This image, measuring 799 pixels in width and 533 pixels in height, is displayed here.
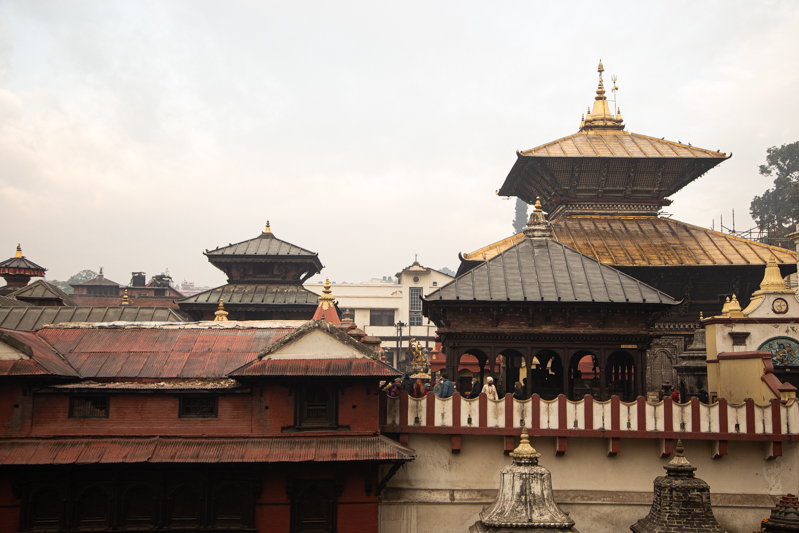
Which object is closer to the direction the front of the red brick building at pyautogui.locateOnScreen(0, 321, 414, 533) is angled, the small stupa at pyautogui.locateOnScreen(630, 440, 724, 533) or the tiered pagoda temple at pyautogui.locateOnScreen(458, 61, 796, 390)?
the small stupa

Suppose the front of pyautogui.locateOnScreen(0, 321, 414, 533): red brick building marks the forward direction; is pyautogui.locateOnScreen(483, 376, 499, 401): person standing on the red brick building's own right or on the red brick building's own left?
on the red brick building's own left

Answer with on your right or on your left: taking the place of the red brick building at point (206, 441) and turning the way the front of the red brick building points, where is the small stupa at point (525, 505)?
on your left

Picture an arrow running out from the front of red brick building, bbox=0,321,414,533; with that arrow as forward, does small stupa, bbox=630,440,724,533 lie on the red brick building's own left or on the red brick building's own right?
on the red brick building's own left

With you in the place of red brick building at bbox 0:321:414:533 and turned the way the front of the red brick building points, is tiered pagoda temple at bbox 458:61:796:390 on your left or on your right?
on your left

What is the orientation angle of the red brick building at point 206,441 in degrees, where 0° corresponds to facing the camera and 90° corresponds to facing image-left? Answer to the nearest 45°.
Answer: approximately 0°

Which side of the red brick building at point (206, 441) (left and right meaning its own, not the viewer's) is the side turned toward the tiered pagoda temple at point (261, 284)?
back
